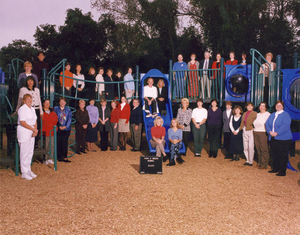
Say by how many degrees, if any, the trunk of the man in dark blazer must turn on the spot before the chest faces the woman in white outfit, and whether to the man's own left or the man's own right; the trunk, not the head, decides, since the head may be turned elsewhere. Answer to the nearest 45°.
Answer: approximately 45° to the man's own right

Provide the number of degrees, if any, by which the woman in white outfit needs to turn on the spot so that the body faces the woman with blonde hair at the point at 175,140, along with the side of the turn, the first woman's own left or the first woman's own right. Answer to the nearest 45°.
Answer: approximately 45° to the first woman's own left

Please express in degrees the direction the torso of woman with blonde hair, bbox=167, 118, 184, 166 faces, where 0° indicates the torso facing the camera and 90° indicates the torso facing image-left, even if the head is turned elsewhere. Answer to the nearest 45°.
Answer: approximately 0°

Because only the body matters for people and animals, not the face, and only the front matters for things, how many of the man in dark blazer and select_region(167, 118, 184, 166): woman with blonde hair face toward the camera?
2

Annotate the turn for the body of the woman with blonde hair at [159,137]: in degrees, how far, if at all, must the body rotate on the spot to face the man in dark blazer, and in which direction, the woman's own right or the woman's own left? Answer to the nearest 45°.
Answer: approximately 135° to the woman's own left

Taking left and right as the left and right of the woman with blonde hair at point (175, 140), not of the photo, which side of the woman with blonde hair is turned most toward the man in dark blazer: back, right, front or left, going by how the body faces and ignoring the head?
back

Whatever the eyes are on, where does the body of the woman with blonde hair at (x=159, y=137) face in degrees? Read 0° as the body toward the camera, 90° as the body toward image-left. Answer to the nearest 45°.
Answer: approximately 0°

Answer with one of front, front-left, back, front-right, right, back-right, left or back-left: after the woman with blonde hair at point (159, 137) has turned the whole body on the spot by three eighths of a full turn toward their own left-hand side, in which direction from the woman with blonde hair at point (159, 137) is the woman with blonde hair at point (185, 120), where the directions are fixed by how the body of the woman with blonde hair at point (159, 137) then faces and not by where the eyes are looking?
front

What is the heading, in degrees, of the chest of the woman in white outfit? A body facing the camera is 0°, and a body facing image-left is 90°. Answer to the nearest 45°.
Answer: approximately 315°
